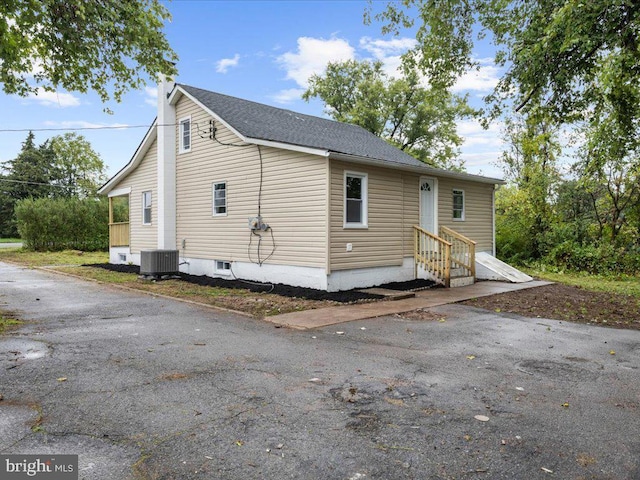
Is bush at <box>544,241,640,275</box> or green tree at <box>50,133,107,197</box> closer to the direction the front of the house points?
the bush

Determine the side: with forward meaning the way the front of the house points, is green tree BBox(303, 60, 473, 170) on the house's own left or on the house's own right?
on the house's own right

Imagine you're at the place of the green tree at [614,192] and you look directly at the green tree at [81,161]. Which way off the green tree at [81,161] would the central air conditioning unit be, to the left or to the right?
left
